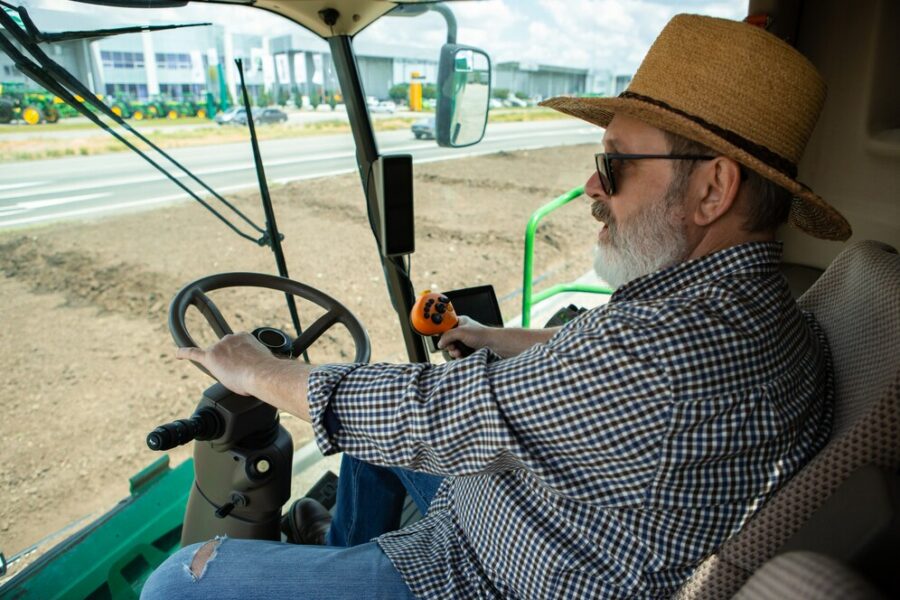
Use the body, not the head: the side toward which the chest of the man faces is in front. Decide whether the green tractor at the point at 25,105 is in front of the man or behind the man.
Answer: in front

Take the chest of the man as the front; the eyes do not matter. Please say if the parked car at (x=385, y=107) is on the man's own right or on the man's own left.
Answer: on the man's own right

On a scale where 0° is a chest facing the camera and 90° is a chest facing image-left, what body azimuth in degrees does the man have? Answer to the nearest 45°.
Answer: approximately 90°

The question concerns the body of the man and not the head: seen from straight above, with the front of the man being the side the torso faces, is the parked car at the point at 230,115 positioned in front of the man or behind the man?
in front

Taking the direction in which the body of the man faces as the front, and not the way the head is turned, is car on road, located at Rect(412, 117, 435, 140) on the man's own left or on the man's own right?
on the man's own right

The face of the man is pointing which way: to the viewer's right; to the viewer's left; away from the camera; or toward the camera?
to the viewer's left

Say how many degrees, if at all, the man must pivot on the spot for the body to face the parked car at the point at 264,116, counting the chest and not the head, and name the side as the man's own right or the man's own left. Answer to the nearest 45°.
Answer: approximately 45° to the man's own right

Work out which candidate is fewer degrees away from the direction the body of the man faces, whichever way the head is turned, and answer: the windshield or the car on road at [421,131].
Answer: the windshield
